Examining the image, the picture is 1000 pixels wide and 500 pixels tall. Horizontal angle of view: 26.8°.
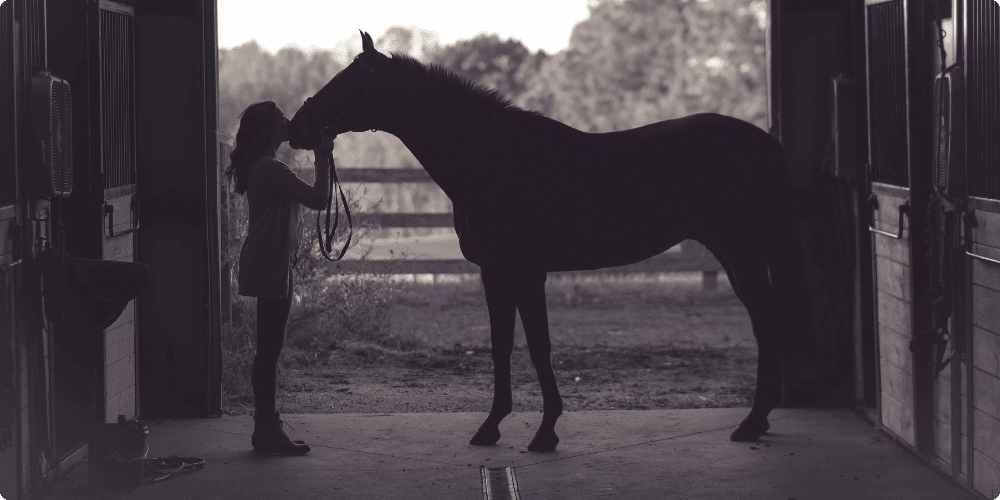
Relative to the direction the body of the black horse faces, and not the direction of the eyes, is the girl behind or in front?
in front

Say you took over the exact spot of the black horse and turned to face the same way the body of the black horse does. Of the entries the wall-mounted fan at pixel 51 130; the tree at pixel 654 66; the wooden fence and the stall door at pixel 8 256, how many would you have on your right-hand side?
2

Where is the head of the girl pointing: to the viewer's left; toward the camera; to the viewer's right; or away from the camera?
to the viewer's right

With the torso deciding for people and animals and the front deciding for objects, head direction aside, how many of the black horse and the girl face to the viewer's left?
1

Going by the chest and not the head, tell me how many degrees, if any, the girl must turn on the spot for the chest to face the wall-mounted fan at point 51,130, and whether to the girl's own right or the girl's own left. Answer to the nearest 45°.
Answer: approximately 135° to the girl's own right

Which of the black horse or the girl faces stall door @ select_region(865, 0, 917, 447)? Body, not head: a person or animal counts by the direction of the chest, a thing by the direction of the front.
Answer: the girl

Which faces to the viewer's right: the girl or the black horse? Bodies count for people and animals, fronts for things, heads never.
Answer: the girl

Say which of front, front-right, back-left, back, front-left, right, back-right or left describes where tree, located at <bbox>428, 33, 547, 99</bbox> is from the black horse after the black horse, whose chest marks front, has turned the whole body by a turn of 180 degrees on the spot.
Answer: left

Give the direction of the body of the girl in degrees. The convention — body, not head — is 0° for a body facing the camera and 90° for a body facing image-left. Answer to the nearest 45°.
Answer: approximately 270°

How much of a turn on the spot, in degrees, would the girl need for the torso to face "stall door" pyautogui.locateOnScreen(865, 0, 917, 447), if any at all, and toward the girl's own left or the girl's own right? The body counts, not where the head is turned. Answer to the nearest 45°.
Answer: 0° — they already face it

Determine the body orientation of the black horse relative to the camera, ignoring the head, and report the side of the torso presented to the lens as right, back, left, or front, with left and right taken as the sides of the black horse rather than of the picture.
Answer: left

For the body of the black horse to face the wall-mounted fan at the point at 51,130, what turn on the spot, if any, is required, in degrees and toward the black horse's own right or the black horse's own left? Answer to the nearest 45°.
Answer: approximately 45° to the black horse's own left

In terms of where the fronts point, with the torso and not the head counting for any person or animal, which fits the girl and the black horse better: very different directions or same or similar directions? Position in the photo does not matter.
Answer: very different directions

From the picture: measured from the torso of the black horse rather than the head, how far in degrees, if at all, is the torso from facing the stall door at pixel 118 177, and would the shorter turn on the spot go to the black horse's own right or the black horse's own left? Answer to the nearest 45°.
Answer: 0° — it already faces it
